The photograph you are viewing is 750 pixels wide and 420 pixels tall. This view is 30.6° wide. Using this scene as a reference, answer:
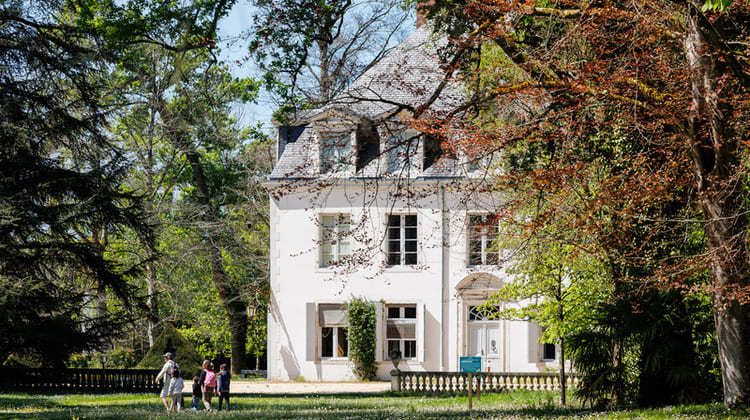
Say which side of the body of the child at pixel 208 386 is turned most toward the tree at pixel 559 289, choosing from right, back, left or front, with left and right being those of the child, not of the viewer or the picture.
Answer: right

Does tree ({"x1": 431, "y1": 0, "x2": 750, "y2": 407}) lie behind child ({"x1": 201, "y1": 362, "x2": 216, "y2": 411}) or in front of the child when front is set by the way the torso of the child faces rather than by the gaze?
behind

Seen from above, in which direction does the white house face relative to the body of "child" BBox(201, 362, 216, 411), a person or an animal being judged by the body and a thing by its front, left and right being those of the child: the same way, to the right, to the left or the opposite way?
the opposite way

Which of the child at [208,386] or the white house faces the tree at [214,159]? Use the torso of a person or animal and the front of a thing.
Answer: the child

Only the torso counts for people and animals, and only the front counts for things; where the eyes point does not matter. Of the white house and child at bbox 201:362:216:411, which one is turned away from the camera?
the child

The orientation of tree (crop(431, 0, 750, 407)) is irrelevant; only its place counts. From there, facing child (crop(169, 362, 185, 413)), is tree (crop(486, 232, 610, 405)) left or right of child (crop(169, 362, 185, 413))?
right

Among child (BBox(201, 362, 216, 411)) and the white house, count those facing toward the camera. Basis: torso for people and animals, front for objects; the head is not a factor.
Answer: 1

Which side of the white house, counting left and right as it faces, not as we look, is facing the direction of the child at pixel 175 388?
front

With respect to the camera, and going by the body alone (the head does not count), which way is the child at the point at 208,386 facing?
away from the camera

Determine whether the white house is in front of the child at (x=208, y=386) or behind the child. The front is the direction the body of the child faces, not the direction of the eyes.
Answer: in front

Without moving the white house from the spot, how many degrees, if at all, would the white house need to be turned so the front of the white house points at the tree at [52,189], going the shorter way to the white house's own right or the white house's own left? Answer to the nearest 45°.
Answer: approximately 45° to the white house's own right

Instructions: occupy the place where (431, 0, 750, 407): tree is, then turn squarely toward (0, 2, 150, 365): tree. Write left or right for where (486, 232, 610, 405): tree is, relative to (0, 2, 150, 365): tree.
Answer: right
